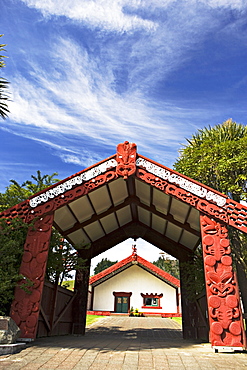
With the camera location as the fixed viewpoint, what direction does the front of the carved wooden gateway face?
facing the viewer

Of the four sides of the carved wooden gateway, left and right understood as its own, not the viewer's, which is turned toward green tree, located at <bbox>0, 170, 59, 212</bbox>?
right

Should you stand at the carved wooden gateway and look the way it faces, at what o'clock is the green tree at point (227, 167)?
The green tree is roughly at 8 o'clock from the carved wooden gateway.

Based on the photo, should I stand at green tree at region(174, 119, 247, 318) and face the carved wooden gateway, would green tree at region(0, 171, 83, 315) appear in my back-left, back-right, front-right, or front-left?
front-right
